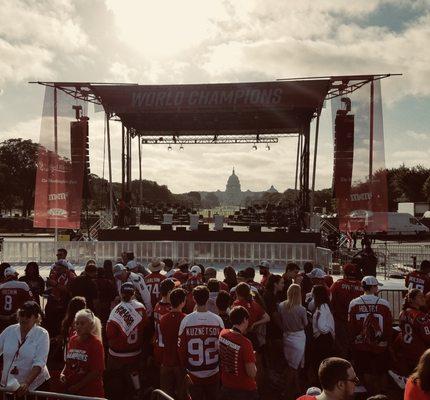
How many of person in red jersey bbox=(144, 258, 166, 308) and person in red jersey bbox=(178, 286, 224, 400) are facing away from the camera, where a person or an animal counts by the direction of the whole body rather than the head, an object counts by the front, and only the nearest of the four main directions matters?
2

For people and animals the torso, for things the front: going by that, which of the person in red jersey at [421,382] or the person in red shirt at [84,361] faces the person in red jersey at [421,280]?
the person in red jersey at [421,382]

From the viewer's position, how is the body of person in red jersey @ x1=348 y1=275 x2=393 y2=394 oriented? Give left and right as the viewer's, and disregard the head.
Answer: facing away from the viewer

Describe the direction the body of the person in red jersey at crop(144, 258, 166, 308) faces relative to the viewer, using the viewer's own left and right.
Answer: facing away from the viewer

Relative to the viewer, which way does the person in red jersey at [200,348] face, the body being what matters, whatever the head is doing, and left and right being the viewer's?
facing away from the viewer

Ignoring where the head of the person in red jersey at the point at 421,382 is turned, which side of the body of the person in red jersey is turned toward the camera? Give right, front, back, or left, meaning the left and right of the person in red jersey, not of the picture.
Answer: back

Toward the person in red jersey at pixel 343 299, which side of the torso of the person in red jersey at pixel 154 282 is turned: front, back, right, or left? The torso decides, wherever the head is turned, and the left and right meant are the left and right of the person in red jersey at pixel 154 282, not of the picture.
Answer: right

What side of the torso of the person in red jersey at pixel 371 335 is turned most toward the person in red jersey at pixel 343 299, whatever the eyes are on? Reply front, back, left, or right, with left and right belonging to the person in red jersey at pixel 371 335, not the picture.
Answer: front

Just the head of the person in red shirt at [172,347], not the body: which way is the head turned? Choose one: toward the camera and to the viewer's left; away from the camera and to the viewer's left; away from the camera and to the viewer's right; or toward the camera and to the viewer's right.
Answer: away from the camera and to the viewer's right

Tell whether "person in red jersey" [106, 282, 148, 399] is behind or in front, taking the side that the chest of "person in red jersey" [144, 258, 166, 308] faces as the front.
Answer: behind

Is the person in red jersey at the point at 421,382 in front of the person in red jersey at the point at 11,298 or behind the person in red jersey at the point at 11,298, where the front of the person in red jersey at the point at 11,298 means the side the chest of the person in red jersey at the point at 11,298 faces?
behind

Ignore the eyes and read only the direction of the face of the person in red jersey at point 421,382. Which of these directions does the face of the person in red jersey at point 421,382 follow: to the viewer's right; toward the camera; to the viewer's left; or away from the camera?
away from the camera

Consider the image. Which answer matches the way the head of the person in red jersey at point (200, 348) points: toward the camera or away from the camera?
away from the camera

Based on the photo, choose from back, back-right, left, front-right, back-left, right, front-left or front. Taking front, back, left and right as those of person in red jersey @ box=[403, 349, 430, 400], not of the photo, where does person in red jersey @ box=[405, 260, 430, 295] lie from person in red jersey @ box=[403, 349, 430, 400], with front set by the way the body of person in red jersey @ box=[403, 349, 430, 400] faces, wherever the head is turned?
front

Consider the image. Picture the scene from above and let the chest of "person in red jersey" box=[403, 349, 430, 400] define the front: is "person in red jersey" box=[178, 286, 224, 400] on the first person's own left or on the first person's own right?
on the first person's own left

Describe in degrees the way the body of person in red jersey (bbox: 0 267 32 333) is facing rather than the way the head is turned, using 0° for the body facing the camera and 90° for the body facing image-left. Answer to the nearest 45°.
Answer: approximately 180°

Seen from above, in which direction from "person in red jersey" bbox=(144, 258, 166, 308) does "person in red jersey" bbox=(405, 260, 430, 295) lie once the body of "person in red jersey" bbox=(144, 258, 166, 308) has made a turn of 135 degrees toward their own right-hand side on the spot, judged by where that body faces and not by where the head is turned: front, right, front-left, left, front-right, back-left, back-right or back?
front-left
